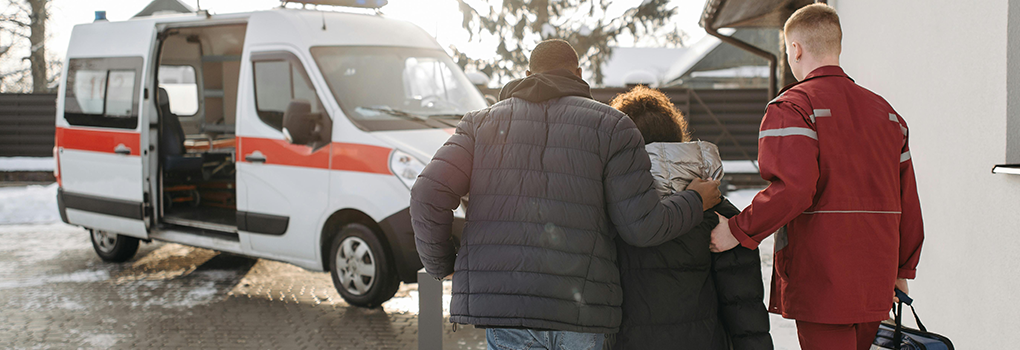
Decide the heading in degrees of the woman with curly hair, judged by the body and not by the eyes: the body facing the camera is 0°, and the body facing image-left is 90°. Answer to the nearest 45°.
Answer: approximately 180°

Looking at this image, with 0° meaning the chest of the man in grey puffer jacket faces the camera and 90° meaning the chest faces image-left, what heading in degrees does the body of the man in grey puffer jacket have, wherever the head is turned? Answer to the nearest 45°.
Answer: approximately 180°

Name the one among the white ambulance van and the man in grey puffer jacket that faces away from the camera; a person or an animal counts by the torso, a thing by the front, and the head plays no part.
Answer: the man in grey puffer jacket

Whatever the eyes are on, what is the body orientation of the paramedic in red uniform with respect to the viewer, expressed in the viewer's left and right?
facing away from the viewer and to the left of the viewer

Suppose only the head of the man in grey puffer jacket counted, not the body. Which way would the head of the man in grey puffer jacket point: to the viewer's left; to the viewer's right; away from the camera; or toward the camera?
away from the camera

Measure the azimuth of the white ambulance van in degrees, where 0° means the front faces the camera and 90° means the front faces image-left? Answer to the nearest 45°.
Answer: approximately 315°

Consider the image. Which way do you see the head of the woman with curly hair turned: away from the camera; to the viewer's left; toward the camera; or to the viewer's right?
away from the camera

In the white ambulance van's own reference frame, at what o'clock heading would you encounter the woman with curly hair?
The woman with curly hair is roughly at 1 o'clock from the white ambulance van.

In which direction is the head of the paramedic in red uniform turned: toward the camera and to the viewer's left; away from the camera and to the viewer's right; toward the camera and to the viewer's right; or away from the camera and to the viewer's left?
away from the camera and to the viewer's left

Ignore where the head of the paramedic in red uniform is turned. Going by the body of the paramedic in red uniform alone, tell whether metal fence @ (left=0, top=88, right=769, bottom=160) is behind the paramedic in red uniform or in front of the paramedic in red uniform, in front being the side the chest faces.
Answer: in front

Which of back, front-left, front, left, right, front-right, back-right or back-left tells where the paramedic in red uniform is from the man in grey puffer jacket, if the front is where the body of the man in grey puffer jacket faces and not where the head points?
right

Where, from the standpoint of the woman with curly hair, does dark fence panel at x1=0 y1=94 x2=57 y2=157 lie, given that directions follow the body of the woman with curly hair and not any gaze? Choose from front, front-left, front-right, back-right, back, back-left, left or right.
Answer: front-left

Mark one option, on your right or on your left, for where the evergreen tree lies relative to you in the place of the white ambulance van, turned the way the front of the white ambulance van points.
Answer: on your left
